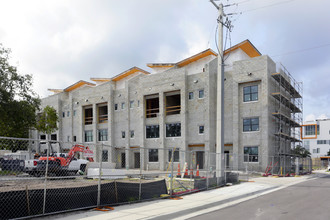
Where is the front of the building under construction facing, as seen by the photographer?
facing the viewer and to the left of the viewer

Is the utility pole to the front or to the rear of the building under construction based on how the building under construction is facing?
to the front

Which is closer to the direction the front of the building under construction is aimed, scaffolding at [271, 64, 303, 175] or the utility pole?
the utility pole

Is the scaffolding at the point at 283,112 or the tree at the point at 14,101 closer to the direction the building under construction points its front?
the tree

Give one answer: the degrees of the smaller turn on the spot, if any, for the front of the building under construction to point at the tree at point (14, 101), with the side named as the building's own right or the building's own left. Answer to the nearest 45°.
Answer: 0° — it already faces it
